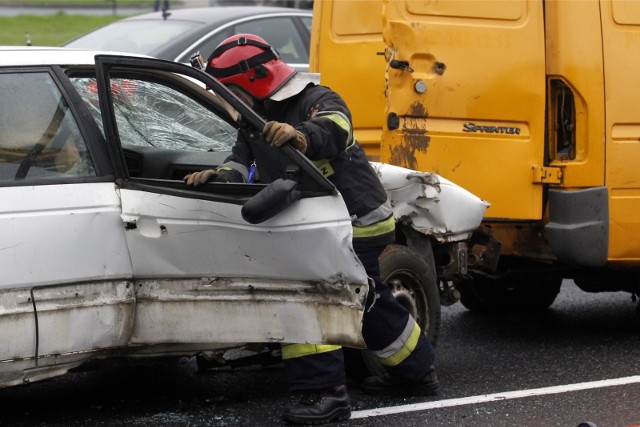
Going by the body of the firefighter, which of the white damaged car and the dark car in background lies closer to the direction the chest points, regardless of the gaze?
the white damaged car

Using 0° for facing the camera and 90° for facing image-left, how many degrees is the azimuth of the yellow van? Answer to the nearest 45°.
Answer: approximately 225°

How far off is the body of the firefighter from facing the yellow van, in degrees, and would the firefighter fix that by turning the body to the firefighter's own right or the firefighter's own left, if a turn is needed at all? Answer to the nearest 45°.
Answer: approximately 135° to the firefighter's own right

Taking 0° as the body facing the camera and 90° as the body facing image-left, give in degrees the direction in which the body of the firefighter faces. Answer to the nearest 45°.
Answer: approximately 90°

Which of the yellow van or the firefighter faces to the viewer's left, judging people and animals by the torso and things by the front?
the firefighter

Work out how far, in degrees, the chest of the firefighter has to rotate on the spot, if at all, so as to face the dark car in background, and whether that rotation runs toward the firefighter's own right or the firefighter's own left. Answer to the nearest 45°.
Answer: approximately 90° to the firefighter's own right
